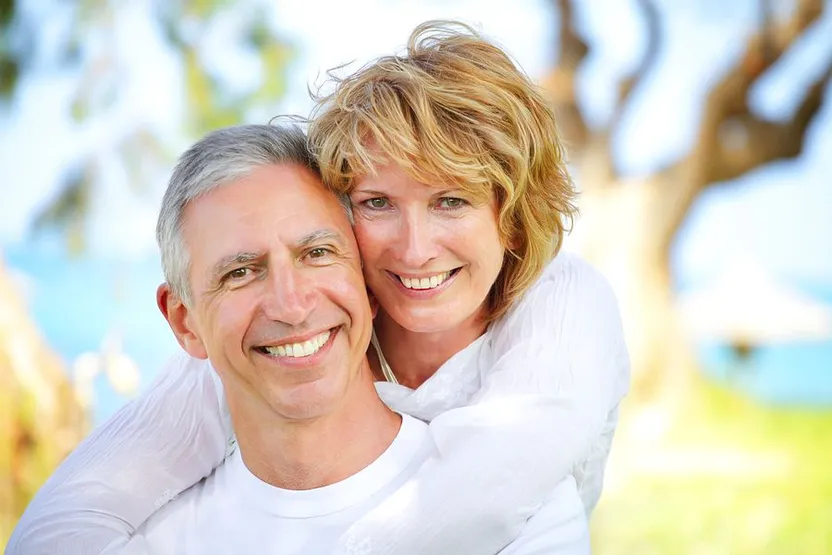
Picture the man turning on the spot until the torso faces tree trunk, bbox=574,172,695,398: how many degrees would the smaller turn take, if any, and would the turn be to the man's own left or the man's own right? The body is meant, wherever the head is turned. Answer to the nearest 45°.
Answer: approximately 135° to the man's own left

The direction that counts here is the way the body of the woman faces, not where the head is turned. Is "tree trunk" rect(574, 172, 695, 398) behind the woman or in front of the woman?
behind

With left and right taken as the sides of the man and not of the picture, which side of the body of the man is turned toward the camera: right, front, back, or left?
front

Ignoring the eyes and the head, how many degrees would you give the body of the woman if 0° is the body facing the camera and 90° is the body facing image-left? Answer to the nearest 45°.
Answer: approximately 45°

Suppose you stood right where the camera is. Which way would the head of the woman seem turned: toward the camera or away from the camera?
toward the camera
